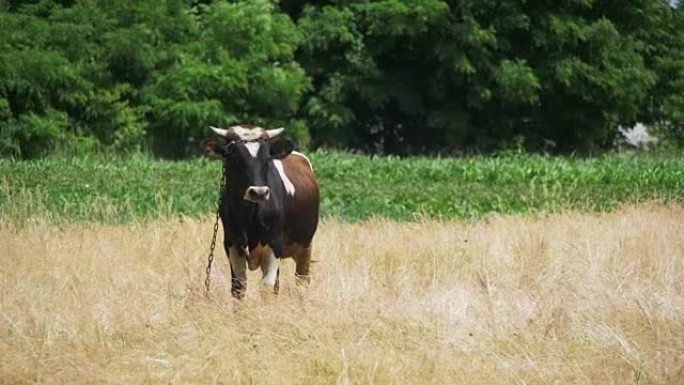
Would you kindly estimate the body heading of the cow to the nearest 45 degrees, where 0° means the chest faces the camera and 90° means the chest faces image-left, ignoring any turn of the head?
approximately 45°
